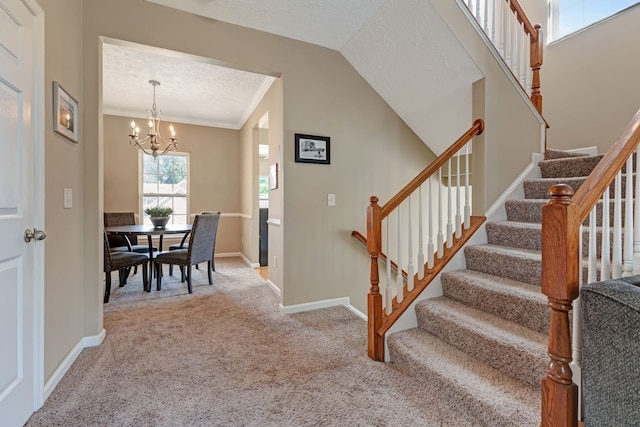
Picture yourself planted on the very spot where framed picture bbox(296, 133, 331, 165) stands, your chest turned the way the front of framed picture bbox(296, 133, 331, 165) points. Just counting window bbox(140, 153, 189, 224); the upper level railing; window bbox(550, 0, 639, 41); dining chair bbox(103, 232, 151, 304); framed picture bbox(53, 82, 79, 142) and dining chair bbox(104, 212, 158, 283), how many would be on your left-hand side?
2

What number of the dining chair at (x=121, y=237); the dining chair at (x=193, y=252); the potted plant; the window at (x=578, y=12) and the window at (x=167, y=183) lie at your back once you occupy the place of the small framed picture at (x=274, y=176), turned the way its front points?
1

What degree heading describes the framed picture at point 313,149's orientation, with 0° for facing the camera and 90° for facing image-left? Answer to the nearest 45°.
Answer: approximately 0°

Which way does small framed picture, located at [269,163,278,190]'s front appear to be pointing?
to the viewer's left

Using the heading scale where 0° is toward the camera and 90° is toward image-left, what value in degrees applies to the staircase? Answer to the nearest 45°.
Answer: approximately 45°

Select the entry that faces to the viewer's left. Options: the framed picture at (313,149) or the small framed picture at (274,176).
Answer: the small framed picture

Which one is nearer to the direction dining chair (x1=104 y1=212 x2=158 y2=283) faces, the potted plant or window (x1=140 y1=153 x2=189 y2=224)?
the potted plant
